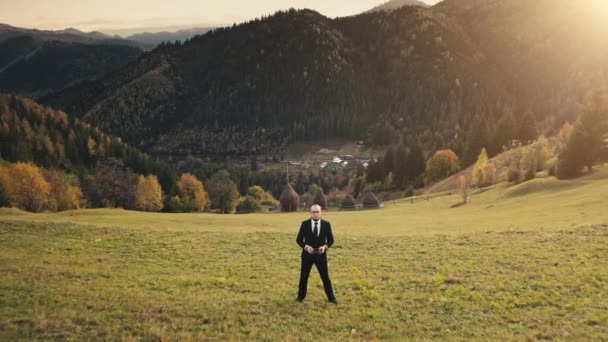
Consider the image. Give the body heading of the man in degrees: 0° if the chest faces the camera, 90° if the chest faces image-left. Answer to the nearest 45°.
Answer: approximately 0°
